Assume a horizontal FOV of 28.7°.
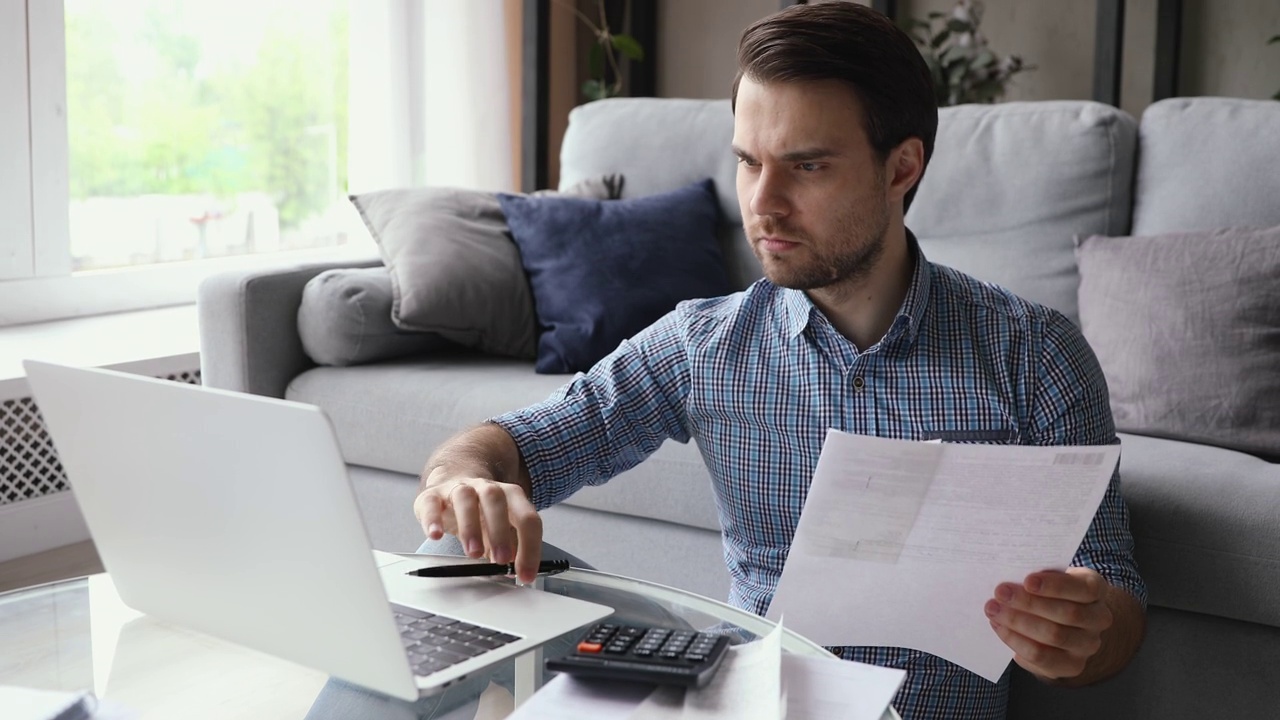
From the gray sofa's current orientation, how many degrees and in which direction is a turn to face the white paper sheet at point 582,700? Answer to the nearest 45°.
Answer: approximately 45° to its left

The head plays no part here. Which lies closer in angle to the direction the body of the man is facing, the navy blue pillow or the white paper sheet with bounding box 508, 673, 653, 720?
the white paper sheet

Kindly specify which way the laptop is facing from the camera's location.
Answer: facing away from the viewer and to the right of the viewer

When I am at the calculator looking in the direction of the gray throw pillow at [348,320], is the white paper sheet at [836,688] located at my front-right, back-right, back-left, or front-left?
back-right

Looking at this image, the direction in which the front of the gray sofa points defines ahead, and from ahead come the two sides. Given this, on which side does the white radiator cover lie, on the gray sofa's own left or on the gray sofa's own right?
on the gray sofa's own right

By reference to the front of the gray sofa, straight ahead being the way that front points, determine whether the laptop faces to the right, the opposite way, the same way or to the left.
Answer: the opposite way

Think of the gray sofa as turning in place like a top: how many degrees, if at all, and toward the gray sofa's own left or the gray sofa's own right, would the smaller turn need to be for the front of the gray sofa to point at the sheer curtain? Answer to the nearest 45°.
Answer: approximately 90° to the gray sofa's own right

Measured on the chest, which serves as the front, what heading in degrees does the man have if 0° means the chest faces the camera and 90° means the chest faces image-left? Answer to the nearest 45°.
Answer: approximately 45°

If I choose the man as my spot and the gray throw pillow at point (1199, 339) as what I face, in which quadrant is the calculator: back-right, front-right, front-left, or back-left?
back-right
